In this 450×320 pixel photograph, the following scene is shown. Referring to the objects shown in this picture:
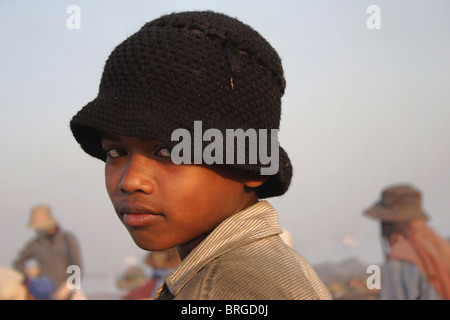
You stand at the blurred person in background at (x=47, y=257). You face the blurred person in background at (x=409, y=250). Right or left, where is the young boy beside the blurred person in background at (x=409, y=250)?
right

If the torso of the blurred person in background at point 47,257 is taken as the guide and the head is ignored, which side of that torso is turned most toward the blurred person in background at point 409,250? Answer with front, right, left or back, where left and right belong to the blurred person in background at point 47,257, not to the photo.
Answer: left

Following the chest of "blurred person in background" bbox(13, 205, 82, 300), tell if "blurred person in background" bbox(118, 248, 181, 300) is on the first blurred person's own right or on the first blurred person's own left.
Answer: on the first blurred person's own left

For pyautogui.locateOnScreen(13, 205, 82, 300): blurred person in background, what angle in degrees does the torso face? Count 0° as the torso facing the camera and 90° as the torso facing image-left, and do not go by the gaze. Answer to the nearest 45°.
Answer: approximately 45°

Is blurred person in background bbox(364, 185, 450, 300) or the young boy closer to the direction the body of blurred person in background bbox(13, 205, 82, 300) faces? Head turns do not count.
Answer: the young boy

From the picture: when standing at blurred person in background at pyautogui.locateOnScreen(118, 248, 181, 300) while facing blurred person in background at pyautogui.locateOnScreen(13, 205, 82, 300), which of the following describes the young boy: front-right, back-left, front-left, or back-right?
back-left
